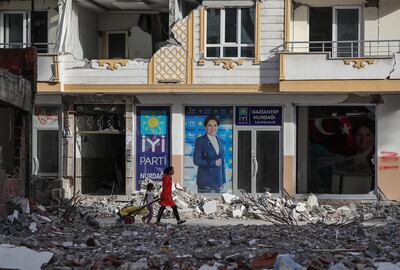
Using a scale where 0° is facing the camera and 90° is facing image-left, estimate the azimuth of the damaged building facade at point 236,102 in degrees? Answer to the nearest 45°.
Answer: approximately 0°

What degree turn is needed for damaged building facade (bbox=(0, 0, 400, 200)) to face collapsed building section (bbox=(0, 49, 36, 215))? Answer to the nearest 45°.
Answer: approximately 45° to its right

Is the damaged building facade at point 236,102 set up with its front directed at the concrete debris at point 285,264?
yes

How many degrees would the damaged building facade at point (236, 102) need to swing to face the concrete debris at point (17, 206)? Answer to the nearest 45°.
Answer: approximately 45° to its right
